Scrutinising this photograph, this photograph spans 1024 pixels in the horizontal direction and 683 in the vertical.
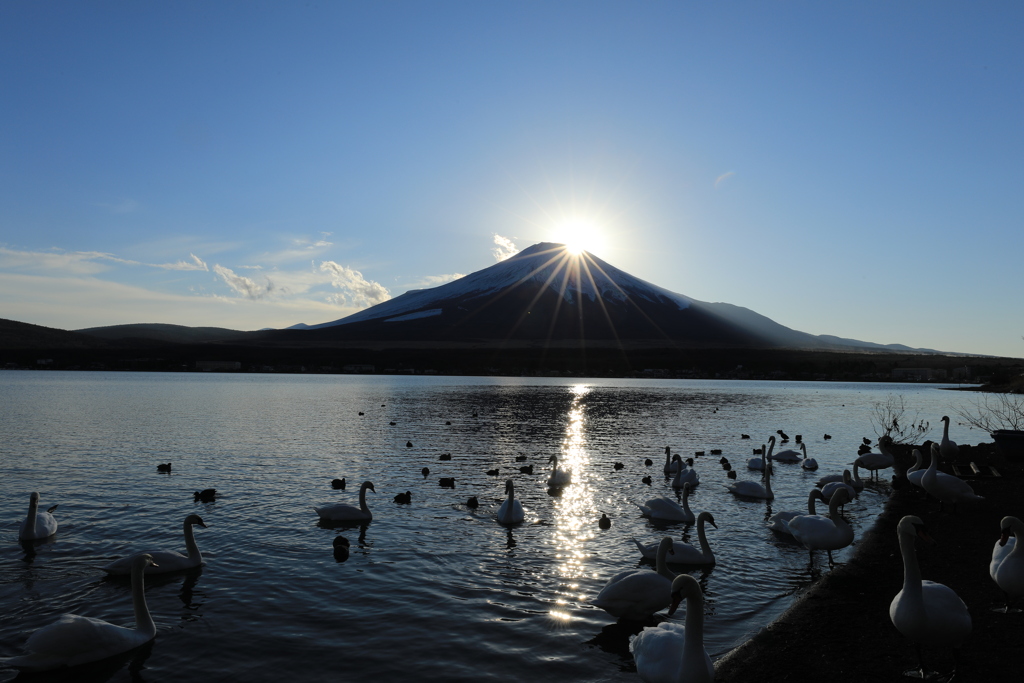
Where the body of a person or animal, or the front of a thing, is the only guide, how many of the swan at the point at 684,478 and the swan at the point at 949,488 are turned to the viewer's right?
0

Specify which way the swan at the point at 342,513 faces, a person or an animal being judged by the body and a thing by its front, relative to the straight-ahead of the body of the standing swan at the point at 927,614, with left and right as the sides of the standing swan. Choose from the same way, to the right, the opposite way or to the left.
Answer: the opposite way

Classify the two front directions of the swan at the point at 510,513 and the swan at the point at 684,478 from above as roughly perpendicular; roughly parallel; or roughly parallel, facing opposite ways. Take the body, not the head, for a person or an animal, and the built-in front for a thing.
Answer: roughly perpendicular

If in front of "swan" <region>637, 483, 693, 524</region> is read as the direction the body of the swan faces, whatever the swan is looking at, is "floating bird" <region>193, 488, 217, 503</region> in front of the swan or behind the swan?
behind

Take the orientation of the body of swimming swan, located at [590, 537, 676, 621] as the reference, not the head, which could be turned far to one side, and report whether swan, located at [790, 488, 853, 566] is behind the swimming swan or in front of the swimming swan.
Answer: in front

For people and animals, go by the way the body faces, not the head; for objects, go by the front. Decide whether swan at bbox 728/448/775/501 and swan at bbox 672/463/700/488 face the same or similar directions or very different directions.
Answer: very different directions

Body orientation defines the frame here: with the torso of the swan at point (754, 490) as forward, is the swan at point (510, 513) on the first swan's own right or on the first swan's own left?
on the first swan's own right

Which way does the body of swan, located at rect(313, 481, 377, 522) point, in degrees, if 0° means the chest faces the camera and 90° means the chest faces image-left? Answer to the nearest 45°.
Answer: approximately 270°

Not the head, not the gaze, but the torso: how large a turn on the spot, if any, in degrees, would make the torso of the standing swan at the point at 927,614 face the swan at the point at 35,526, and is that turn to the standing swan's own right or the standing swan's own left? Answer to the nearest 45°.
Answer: approximately 45° to the standing swan's own right

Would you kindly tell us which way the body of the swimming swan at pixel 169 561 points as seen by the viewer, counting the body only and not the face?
to the viewer's right

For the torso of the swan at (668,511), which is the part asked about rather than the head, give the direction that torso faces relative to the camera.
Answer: to the viewer's right

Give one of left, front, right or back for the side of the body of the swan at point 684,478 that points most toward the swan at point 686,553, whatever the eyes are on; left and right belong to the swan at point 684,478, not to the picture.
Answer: left

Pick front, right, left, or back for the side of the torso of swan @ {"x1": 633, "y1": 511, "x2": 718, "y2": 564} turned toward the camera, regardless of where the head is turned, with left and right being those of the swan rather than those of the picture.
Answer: right

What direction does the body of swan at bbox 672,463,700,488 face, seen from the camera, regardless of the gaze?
to the viewer's left
